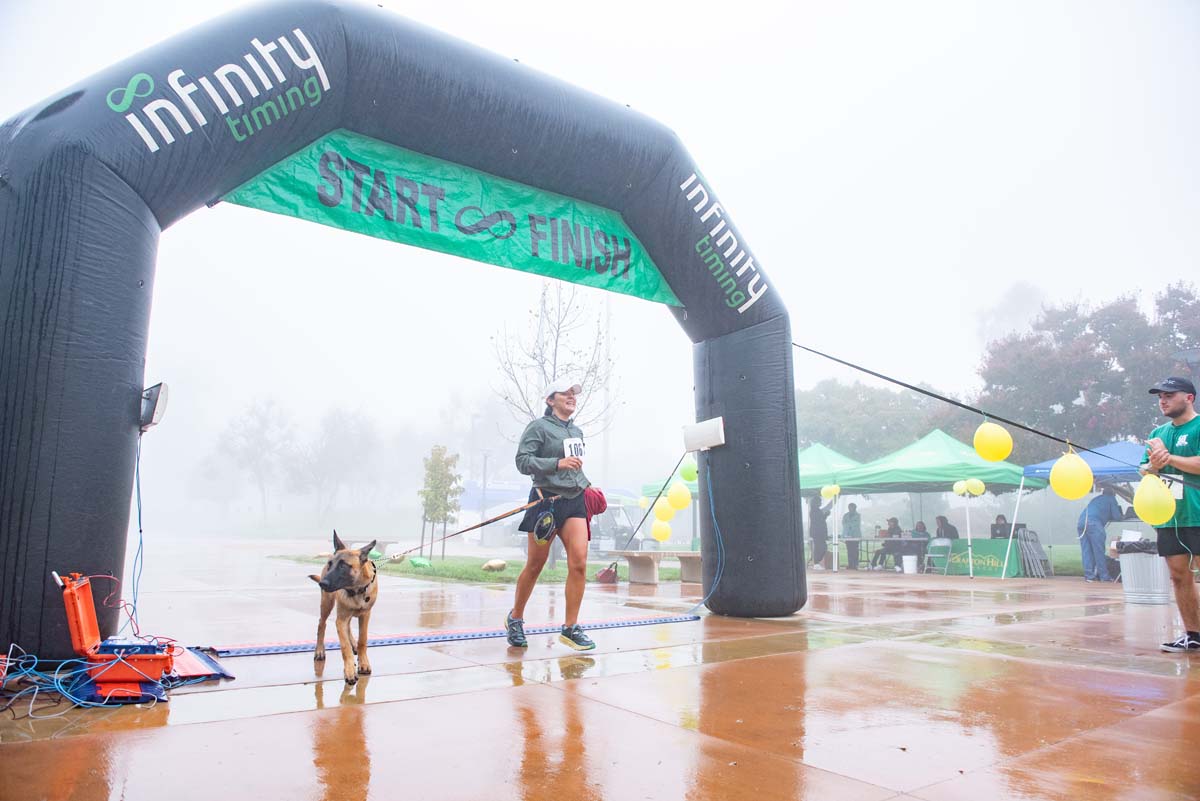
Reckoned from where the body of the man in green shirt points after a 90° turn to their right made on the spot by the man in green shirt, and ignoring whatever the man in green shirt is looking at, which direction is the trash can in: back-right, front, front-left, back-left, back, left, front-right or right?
front-right

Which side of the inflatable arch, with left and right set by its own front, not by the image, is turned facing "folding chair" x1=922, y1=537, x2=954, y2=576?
left

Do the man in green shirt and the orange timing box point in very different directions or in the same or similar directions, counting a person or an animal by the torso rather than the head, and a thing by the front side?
very different directions

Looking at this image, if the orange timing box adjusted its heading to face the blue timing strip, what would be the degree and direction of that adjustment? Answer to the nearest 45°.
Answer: approximately 45° to its left

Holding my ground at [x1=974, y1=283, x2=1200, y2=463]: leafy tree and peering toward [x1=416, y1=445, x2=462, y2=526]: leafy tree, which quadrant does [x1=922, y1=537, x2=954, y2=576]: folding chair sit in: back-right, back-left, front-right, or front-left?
front-left

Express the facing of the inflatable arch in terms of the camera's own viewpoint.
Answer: facing the viewer and to the right of the viewer

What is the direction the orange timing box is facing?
to the viewer's right

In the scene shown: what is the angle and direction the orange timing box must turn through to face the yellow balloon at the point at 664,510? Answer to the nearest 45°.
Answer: approximately 45° to its left

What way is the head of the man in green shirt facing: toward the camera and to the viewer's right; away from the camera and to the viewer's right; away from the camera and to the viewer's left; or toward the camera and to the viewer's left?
toward the camera and to the viewer's left

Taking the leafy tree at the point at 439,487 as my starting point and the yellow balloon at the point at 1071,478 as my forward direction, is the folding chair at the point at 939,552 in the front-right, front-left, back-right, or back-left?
front-left

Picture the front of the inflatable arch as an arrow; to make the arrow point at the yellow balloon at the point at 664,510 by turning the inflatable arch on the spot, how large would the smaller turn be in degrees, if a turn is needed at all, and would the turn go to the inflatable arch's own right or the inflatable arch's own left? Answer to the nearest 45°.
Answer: approximately 90° to the inflatable arch's own left

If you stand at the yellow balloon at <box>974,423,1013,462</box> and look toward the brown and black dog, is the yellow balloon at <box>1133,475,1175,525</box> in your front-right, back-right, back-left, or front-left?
front-left

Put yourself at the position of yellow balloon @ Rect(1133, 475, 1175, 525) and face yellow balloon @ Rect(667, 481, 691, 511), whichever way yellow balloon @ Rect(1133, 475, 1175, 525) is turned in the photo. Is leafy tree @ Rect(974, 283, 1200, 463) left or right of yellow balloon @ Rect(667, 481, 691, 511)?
right

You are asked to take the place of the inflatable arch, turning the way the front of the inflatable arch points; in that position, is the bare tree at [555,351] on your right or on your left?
on your left

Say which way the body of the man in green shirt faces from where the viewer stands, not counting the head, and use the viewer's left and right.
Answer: facing the viewer and to the left of the viewer
